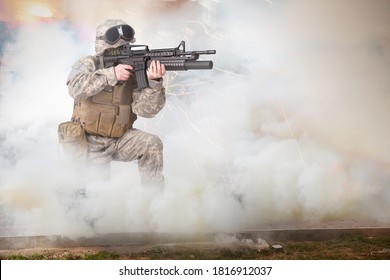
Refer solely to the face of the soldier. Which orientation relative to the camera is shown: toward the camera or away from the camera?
toward the camera

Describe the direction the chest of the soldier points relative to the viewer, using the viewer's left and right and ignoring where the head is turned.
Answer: facing the viewer and to the right of the viewer
